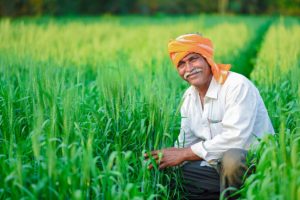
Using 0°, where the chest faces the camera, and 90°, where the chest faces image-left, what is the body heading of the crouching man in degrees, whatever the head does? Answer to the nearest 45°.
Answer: approximately 45°
